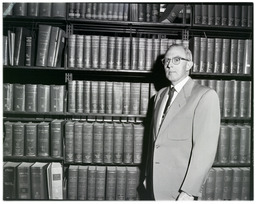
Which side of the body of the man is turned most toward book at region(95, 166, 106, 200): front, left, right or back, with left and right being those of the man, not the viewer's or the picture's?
right
